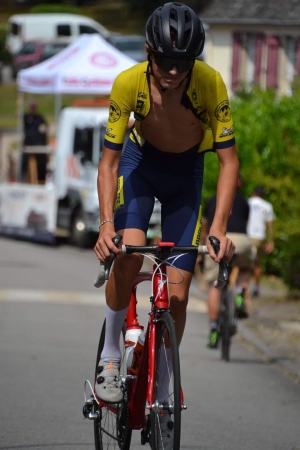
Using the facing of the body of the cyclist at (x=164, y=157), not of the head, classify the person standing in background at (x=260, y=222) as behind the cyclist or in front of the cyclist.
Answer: behind

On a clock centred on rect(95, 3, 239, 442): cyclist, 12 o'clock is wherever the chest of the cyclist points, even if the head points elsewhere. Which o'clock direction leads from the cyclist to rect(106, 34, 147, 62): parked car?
The parked car is roughly at 6 o'clock from the cyclist.

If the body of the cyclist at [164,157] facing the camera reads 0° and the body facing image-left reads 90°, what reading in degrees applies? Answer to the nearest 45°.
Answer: approximately 0°

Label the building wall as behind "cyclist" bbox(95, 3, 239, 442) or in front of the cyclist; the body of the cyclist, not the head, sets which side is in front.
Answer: behind

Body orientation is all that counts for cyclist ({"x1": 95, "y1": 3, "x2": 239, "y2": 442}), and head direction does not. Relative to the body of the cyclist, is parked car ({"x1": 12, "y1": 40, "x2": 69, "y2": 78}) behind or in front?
behind

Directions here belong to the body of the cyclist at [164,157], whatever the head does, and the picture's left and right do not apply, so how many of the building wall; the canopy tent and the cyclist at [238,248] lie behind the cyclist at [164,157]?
3

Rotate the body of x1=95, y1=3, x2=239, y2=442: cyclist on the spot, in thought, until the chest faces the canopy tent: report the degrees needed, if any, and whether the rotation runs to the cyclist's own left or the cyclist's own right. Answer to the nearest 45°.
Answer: approximately 180°

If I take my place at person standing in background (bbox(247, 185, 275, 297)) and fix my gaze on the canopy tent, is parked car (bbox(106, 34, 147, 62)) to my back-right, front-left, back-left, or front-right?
front-right

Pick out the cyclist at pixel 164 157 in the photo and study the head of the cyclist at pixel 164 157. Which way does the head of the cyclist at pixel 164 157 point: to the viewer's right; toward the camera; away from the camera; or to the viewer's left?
toward the camera

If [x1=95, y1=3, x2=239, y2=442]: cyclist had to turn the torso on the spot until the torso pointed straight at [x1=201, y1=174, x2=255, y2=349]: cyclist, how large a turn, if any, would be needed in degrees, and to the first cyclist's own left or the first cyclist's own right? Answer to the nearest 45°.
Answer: approximately 180°
